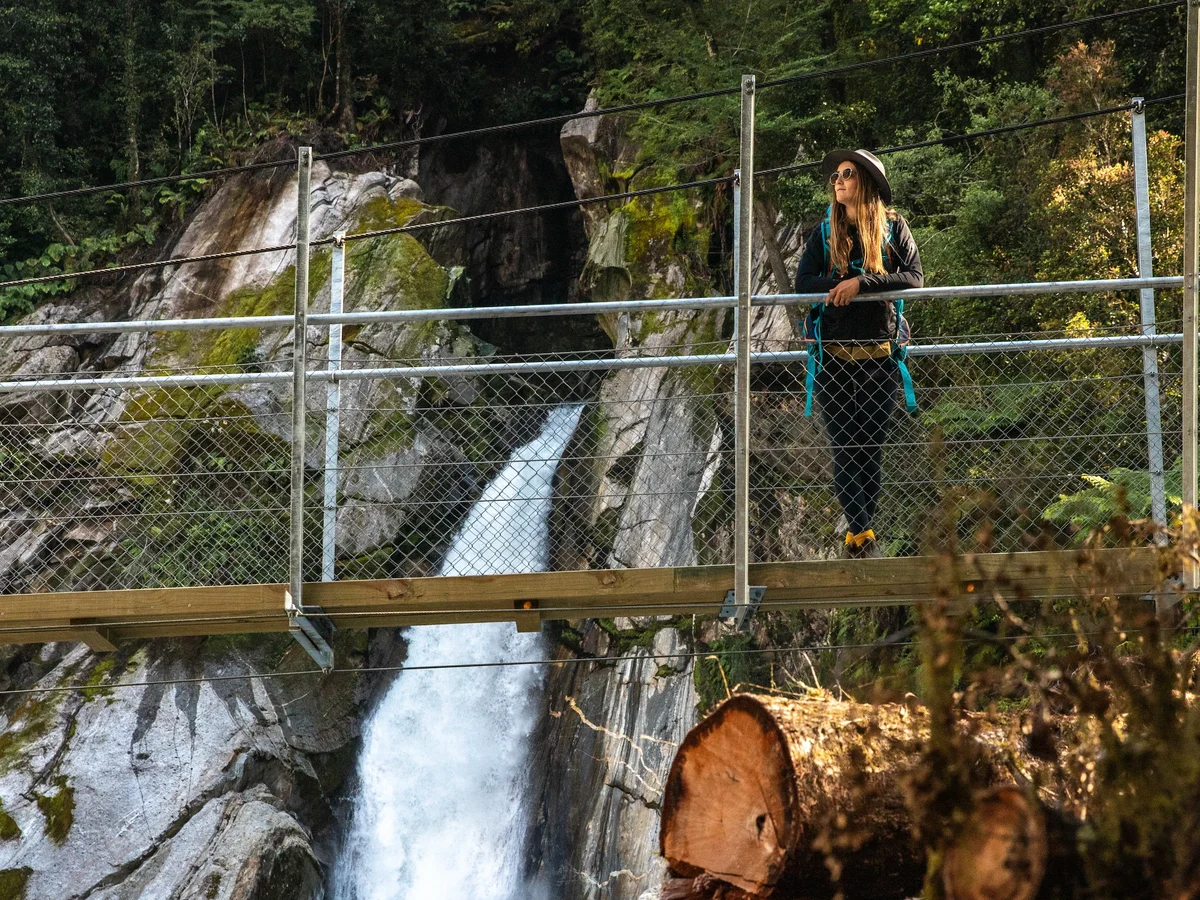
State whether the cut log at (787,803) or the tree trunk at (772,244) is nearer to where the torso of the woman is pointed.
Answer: the cut log

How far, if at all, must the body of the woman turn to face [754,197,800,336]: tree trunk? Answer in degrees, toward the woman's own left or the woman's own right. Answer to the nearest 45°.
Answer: approximately 180°

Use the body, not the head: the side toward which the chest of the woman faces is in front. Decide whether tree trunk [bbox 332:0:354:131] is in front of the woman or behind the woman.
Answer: behind

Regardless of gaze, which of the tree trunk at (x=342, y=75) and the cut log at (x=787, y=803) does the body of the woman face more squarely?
the cut log

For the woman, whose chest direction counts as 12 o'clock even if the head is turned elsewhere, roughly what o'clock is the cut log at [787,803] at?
The cut log is roughly at 12 o'clock from the woman.

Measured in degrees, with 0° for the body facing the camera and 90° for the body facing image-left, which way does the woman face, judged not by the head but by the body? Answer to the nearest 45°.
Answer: approximately 0°
